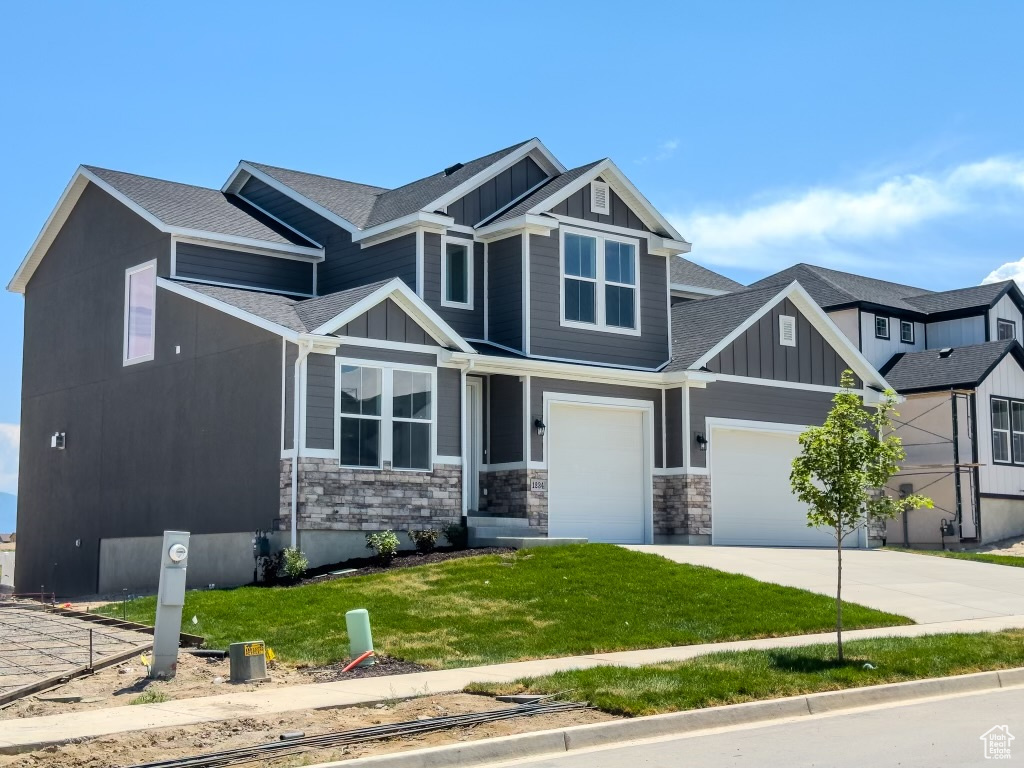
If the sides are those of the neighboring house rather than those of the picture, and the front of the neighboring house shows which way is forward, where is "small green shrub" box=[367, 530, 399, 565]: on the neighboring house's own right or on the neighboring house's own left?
on the neighboring house's own right

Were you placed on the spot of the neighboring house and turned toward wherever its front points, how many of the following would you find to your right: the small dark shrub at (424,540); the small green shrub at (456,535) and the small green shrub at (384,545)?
3

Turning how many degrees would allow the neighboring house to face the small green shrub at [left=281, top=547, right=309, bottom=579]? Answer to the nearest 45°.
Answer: approximately 90° to its right

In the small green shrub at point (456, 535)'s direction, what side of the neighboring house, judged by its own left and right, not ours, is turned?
right

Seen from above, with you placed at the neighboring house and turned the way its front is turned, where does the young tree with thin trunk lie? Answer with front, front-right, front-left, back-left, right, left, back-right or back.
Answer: front-right

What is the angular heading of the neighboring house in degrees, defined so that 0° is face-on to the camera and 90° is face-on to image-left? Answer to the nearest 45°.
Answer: approximately 315°

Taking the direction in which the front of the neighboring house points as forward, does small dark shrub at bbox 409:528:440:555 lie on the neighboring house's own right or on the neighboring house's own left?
on the neighboring house's own right

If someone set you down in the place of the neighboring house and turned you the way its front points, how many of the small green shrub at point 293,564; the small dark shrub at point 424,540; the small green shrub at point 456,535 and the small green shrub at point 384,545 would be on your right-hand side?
4
